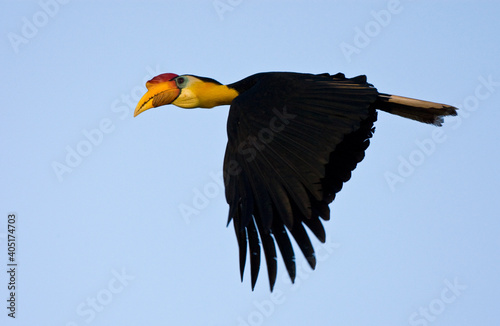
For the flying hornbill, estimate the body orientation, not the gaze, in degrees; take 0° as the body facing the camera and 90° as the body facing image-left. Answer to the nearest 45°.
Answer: approximately 90°
